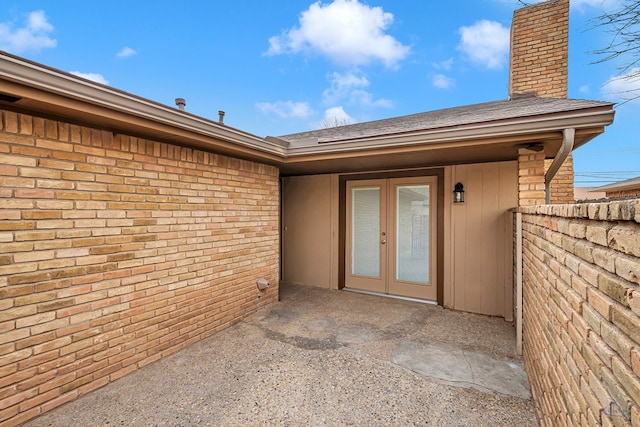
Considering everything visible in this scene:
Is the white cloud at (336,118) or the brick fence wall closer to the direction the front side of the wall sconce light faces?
the brick fence wall

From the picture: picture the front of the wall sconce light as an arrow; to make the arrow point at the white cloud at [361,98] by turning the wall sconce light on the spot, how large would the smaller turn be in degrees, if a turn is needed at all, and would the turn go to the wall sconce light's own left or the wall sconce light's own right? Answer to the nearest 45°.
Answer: approximately 135° to the wall sconce light's own right

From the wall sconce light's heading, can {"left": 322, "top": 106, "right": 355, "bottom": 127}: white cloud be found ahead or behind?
behind

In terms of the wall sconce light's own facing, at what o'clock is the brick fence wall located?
The brick fence wall is roughly at 12 o'clock from the wall sconce light.

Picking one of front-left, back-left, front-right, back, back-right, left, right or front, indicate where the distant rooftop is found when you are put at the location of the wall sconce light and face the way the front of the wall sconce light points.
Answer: back-left

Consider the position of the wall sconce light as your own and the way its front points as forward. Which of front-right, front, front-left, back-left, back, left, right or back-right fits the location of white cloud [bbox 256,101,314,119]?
back-right

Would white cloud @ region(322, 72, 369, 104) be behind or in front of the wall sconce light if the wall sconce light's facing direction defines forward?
behind

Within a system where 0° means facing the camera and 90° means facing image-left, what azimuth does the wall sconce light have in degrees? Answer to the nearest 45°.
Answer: approximately 0°
